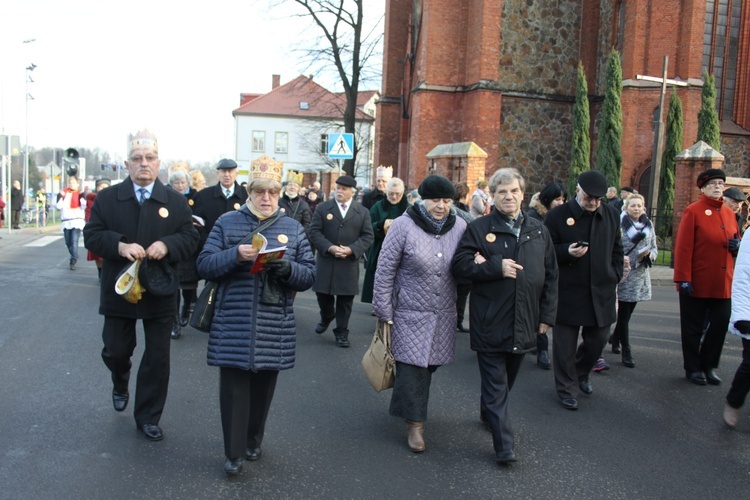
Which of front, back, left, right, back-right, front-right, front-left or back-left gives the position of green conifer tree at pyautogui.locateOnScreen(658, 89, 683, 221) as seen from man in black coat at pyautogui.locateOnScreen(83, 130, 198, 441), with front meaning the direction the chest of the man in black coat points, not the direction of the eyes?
back-left

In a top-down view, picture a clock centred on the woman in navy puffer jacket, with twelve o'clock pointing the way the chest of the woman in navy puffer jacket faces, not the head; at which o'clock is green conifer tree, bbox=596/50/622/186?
The green conifer tree is roughly at 7 o'clock from the woman in navy puffer jacket.

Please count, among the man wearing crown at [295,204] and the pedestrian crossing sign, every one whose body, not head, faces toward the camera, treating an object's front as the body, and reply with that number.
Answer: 2

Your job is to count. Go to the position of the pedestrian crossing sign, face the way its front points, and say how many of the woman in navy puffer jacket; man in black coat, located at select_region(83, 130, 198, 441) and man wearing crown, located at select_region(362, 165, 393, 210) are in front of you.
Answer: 3

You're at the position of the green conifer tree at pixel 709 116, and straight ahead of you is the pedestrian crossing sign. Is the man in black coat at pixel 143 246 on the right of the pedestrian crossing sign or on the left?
left

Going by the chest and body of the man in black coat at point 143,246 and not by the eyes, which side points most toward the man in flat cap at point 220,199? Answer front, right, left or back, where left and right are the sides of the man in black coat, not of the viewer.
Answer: back

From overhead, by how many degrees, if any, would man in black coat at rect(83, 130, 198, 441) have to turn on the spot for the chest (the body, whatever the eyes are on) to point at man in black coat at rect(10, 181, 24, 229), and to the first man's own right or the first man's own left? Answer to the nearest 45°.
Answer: approximately 180°

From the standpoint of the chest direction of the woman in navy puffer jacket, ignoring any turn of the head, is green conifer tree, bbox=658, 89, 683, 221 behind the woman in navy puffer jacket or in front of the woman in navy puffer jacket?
behind

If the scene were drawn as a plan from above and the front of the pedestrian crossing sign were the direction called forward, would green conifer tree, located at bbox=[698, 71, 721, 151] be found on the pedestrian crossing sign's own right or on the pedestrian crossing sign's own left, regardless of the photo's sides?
on the pedestrian crossing sign's own left
